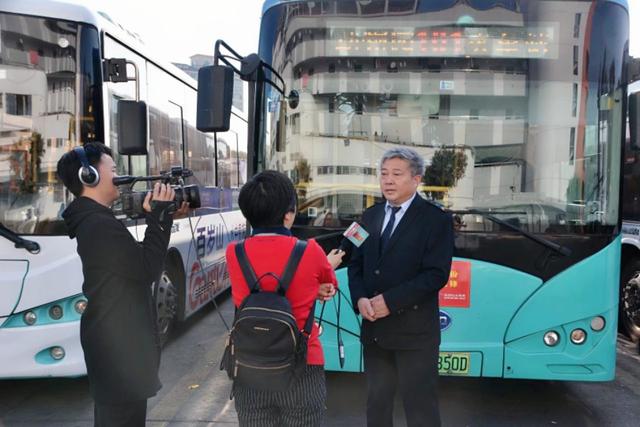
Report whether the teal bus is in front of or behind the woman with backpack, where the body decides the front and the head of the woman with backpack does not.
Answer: in front

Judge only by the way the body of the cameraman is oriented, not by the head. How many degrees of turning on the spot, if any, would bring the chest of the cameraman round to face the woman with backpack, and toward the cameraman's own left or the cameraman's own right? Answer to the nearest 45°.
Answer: approximately 45° to the cameraman's own right

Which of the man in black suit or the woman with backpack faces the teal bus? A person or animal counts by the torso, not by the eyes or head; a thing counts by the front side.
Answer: the woman with backpack

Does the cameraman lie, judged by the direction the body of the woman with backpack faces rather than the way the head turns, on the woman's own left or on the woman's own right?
on the woman's own left

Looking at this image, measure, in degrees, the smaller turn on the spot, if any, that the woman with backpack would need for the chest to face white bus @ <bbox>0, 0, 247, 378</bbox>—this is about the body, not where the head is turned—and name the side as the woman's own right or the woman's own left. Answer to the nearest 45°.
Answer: approximately 90° to the woman's own left

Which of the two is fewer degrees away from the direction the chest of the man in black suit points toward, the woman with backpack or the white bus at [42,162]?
the woman with backpack

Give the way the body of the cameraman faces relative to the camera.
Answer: to the viewer's right

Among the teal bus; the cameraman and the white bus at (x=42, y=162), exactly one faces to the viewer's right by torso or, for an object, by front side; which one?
the cameraman

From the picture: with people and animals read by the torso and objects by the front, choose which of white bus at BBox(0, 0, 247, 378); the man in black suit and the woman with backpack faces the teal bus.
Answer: the woman with backpack

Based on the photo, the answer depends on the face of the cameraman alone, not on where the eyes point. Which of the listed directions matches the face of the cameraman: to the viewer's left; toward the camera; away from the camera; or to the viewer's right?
to the viewer's right

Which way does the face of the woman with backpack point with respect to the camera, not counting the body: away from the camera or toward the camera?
away from the camera

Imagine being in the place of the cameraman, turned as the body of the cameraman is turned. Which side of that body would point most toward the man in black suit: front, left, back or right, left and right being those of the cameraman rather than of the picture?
front

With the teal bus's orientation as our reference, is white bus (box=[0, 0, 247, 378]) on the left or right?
on its right

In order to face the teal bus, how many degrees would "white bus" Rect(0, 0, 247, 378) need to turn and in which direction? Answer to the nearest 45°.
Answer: approximately 90° to its left

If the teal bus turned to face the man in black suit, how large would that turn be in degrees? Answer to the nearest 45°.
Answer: approximately 45° to its right

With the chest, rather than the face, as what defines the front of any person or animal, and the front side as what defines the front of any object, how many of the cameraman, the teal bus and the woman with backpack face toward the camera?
1

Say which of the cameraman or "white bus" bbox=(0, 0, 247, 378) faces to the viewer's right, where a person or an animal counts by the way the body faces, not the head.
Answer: the cameraman
